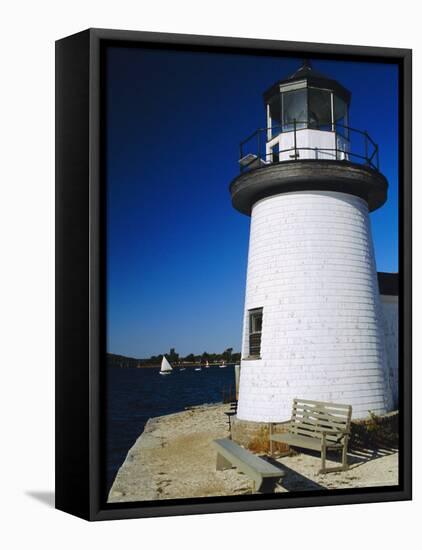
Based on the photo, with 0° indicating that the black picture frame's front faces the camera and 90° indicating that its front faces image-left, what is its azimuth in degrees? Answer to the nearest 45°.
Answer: approximately 315°
